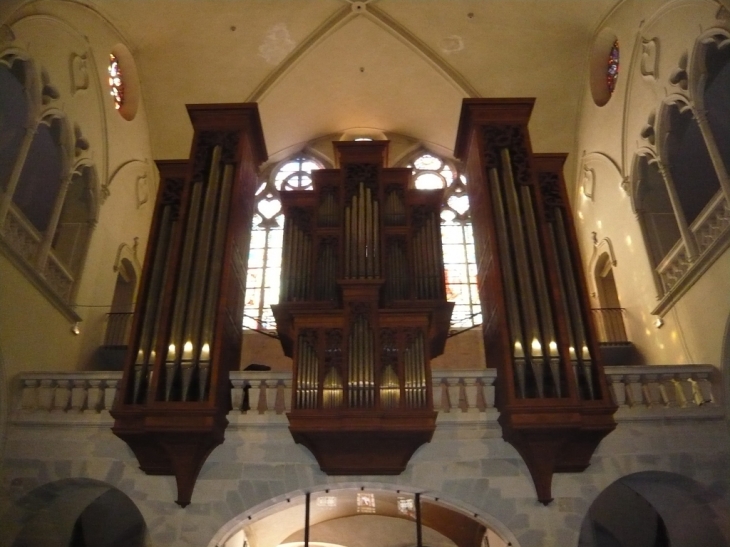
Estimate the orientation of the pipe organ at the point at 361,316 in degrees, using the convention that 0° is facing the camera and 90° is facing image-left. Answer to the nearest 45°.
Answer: approximately 0°

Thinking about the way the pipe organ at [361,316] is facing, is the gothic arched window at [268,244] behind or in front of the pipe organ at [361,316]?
behind

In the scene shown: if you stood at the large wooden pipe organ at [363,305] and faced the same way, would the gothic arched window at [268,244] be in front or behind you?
behind

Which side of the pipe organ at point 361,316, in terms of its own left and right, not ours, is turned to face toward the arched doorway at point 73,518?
right

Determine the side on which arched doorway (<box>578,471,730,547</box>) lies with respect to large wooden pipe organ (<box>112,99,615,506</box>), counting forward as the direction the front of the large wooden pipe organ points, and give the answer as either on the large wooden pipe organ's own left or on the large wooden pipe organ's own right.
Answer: on the large wooden pipe organ's own left
